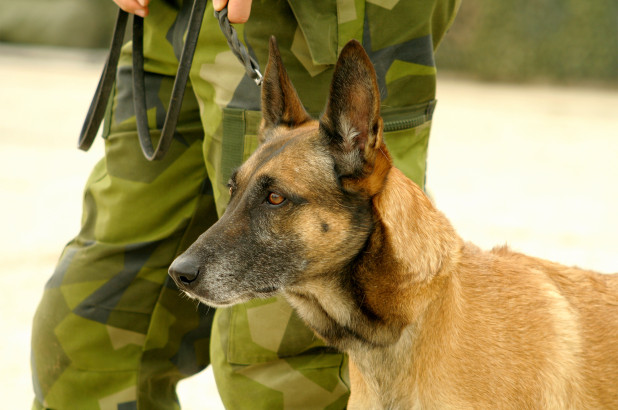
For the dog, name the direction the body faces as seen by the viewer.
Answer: to the viewer's left
